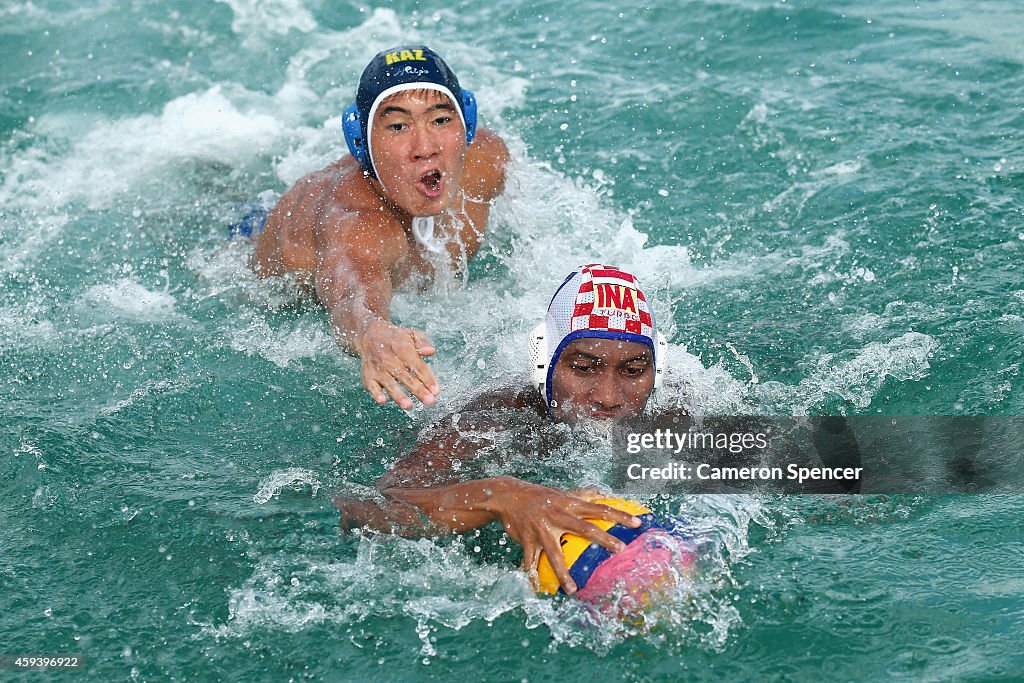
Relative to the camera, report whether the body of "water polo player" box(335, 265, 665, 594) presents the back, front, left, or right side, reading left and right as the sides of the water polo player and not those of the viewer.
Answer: front

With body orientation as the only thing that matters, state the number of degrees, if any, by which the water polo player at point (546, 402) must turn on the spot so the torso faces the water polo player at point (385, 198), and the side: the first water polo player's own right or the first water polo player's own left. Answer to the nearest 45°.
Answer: approximately 135° to the first water polo player's own right
